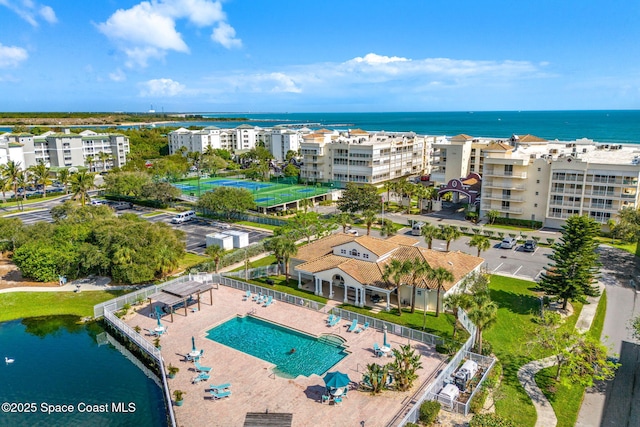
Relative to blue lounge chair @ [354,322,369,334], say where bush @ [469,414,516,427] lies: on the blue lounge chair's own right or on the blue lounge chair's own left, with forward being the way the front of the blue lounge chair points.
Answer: on the blue lounge chair's own left

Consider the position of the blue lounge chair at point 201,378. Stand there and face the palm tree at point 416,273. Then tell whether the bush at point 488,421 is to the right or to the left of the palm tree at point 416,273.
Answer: right

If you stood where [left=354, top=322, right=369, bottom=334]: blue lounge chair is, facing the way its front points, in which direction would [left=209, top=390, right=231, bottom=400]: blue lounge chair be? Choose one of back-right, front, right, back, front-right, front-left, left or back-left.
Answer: front

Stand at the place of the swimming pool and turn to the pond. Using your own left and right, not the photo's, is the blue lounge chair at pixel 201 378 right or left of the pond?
left

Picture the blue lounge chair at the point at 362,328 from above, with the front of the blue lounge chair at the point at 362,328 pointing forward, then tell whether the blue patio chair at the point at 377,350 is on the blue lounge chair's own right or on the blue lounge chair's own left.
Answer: on the blue lounge chair's own left

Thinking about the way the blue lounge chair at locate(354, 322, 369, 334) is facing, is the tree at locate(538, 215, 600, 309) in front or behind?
behind

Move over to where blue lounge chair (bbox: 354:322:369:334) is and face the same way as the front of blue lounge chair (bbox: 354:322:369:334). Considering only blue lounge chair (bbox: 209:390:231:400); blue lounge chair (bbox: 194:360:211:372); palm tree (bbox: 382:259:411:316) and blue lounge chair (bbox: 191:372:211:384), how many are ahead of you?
3

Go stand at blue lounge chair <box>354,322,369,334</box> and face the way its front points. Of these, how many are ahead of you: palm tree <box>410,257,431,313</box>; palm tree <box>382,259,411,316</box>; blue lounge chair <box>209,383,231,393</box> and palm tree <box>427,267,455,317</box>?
1

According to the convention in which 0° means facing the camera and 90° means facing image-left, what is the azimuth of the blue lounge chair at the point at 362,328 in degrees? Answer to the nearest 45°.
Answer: approximately 45°

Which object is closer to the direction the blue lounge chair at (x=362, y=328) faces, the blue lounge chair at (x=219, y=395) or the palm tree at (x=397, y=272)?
the blue lounge chair

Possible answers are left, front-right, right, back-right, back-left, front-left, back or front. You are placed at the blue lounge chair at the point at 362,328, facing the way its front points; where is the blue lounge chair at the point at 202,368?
front

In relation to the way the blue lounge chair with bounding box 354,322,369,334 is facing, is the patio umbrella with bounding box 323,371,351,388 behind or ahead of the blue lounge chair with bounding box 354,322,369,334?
ahead

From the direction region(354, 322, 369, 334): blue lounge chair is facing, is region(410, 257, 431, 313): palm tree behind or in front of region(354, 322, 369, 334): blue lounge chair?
behind

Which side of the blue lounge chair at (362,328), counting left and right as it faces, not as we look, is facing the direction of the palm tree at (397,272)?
back

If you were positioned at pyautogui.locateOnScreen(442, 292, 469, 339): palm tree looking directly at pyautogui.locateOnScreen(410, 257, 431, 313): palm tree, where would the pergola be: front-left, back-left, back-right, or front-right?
front-left

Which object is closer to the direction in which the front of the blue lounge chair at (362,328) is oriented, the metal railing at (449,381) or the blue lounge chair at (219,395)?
the blue lounge chair

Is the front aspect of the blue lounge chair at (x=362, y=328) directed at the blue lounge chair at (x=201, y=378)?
yes
